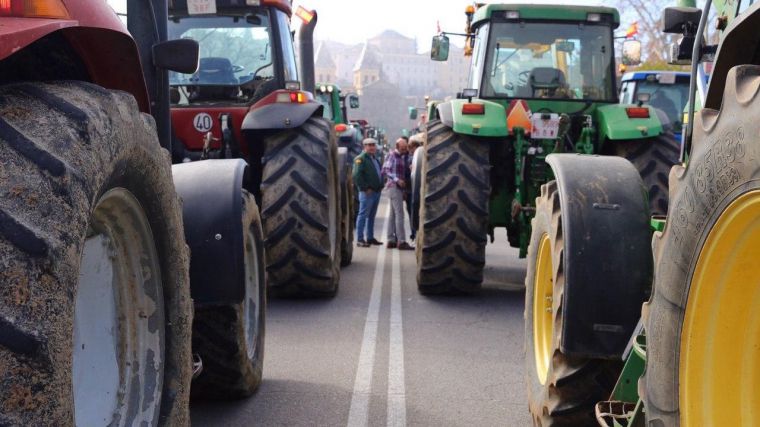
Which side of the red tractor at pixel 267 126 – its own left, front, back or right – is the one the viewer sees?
back

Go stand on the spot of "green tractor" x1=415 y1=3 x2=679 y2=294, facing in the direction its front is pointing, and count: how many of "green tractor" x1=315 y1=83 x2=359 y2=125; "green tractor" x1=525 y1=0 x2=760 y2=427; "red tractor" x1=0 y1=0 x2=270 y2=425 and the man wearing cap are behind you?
2

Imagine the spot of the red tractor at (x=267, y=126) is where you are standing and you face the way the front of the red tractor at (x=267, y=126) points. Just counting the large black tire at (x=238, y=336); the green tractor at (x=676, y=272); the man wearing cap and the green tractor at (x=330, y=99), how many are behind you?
2

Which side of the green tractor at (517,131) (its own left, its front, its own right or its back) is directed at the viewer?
back

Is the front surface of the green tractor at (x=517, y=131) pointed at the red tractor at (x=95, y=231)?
no

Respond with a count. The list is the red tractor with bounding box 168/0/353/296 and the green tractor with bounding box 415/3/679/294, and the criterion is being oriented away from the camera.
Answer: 2

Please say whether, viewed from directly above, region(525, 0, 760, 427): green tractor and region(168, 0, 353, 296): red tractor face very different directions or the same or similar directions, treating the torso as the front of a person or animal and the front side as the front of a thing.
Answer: same or similar directions

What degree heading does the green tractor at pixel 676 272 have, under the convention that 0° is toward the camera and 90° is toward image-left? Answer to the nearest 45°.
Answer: approximately 135°

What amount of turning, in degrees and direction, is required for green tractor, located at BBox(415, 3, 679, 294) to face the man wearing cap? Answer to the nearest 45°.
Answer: approximately 45° to its left
